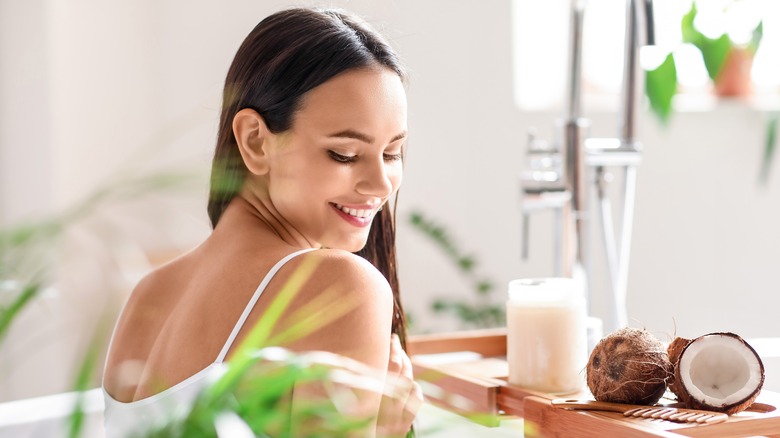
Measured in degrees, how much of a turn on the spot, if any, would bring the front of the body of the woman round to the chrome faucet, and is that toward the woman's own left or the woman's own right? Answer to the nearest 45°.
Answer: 0° — they already face it

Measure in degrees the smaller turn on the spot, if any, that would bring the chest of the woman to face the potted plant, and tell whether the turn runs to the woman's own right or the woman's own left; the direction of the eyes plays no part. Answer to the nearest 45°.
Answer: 0° — they already face it

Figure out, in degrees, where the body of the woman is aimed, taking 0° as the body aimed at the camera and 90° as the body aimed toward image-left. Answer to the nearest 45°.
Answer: approximately 225°

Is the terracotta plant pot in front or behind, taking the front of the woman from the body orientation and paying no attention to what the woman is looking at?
in front

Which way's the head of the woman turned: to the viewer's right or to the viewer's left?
to the viewer's right
